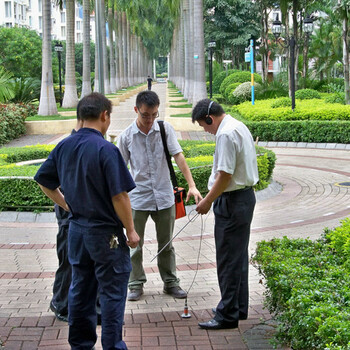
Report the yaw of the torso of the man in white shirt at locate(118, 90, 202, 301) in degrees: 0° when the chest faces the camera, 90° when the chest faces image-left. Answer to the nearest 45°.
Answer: approximately 0°

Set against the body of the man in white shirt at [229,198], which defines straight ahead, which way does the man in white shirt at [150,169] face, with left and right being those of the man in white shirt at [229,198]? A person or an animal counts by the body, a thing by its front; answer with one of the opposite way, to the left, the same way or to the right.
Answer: to the left

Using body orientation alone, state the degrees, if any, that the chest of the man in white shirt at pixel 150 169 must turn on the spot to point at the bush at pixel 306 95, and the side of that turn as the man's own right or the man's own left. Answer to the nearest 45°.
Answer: approximately 180°

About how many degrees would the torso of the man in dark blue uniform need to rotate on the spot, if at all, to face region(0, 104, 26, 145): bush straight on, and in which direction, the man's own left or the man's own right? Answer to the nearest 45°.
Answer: approximately 45° to the man's own left

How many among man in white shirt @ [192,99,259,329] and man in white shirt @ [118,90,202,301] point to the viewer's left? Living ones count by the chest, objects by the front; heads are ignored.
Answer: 1

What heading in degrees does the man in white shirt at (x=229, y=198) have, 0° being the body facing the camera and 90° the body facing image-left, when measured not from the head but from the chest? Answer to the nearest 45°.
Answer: approximately 90°

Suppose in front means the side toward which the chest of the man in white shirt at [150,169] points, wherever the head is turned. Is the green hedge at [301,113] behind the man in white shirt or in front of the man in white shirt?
behind

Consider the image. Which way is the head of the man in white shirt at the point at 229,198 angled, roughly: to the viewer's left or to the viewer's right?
to the viewer's left

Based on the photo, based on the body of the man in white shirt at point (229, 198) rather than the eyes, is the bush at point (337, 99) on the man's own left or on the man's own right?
on the man's own right

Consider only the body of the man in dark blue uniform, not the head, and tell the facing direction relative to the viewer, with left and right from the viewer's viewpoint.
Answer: facing away from the viewer and to the right of the viewer
